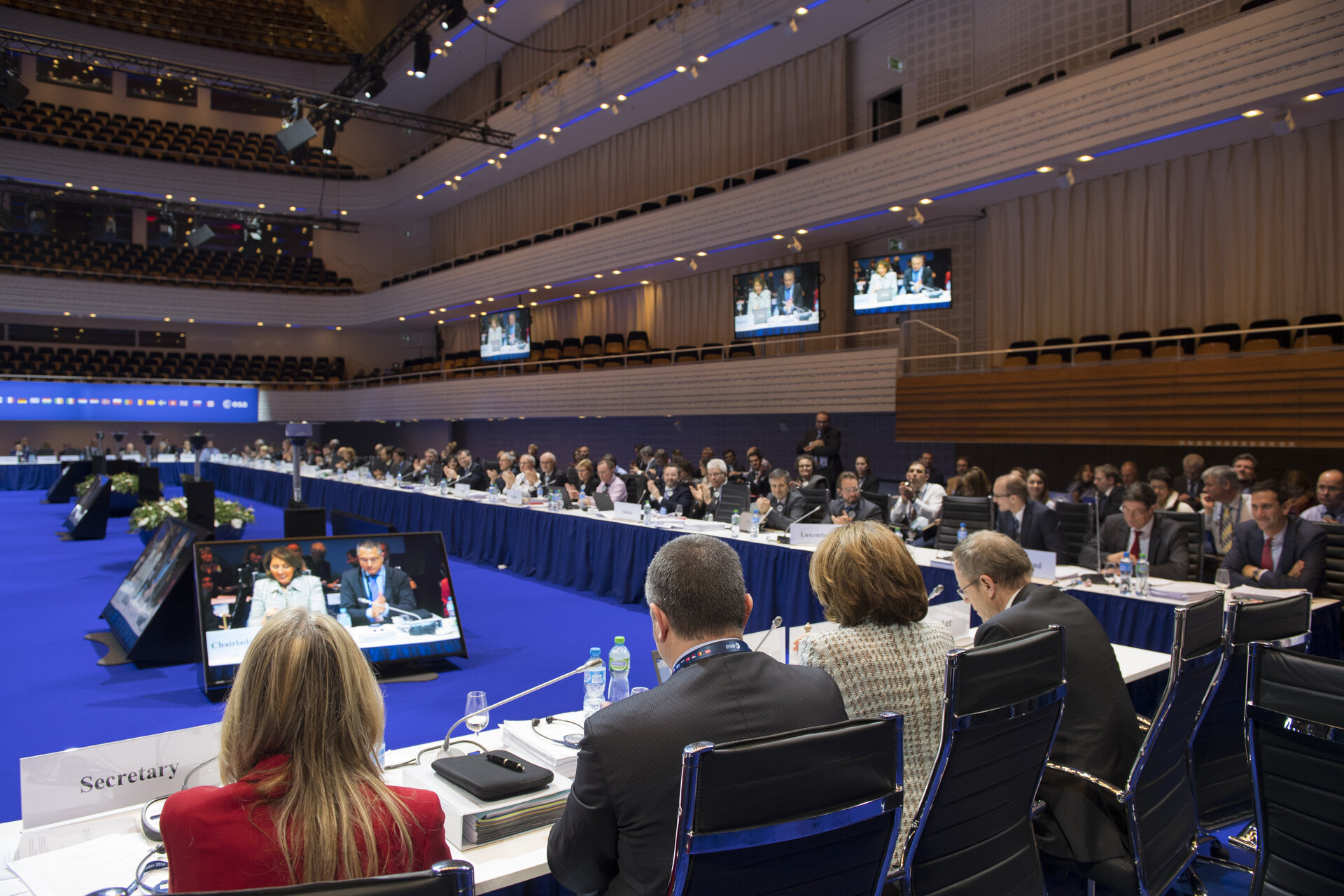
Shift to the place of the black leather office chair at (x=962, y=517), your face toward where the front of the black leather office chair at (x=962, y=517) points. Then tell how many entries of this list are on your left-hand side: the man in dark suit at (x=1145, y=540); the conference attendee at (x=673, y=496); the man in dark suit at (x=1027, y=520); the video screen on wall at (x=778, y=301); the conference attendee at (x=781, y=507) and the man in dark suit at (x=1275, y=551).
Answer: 3

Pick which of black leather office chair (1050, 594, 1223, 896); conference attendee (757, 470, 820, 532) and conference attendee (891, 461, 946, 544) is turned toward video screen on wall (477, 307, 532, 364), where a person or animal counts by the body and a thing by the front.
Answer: the black leather office chair

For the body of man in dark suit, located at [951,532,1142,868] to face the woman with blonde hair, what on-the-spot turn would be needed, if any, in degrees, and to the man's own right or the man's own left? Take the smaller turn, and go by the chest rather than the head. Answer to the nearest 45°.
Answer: approximately 90° to the man's own left

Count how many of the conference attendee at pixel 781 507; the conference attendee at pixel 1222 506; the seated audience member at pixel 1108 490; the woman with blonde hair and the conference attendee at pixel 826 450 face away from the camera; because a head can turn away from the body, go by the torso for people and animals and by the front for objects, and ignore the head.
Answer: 1

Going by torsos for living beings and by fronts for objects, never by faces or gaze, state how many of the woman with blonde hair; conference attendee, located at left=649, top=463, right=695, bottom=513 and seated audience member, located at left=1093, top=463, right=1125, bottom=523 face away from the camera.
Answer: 1

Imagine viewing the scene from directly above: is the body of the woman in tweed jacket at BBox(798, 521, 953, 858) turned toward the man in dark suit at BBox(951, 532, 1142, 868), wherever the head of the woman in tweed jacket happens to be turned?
no

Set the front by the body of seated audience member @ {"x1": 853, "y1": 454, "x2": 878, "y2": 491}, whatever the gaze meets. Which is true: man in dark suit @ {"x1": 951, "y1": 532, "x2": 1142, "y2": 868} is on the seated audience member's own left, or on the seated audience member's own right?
on the seated audience member's own left

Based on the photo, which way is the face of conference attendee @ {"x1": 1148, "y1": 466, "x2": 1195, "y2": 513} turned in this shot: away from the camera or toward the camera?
toward the camera

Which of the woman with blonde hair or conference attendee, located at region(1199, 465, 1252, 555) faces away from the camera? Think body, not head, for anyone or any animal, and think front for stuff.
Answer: the woman with blonde hair

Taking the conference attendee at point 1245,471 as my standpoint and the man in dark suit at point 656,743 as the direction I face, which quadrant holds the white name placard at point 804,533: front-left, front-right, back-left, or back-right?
front-right

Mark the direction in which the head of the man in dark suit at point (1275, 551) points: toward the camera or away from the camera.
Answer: toward the camera

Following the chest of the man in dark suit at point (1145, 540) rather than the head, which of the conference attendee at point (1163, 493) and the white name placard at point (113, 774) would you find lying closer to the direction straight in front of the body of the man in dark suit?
the white name placard

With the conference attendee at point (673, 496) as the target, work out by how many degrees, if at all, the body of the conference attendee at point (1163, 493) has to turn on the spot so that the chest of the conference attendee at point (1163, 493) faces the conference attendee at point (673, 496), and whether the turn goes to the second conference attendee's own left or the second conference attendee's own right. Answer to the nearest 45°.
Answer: approximately 45° to the second conference attendee's own right

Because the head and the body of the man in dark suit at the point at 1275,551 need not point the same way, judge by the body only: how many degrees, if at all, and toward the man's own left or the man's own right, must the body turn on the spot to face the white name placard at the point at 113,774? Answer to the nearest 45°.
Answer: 0° — they already face it

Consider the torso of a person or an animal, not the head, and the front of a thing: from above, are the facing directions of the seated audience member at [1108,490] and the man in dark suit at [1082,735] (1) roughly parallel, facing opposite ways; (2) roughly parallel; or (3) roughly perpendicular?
roughly perpendicular

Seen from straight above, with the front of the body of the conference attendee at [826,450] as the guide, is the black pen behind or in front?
in front

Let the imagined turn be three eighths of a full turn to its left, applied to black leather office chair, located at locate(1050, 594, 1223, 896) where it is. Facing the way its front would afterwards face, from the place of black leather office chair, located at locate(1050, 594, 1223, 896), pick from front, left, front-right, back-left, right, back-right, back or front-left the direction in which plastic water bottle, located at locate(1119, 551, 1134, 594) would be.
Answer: back

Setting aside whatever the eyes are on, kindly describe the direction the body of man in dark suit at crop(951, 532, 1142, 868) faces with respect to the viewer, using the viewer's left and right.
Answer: facing away from the viewer and to the left of the viewer

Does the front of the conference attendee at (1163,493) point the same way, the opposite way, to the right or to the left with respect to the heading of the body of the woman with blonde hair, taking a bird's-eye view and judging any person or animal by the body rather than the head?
to the left

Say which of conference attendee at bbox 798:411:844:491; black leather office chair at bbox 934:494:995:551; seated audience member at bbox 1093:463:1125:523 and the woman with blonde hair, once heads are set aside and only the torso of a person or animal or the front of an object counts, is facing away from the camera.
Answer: the woman with blonde hair

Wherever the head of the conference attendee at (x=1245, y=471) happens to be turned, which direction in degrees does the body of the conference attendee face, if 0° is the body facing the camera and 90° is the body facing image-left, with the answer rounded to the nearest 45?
approximately 45°

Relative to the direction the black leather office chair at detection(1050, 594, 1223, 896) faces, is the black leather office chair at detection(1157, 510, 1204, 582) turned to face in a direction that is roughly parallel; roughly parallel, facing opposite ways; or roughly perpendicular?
roughly perpendicular

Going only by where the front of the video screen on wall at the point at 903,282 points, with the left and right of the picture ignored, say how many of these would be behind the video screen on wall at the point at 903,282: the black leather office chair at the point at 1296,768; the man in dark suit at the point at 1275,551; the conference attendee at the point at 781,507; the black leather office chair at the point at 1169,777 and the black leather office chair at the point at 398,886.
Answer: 0

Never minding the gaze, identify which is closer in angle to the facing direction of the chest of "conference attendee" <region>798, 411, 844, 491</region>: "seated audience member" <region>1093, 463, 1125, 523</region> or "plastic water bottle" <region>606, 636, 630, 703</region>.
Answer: the plastic water bottle
